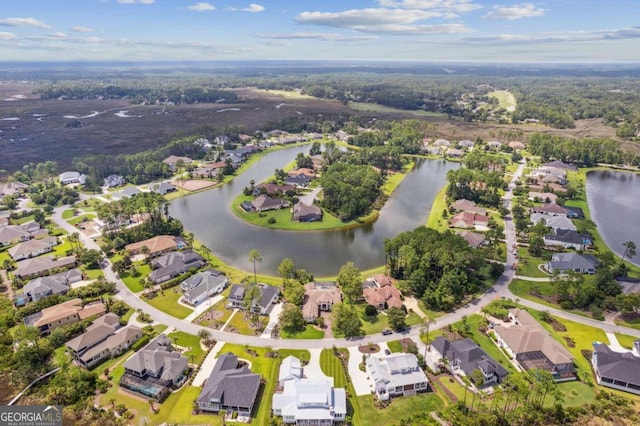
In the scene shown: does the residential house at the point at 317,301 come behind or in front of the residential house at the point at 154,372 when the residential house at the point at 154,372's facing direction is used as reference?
in front

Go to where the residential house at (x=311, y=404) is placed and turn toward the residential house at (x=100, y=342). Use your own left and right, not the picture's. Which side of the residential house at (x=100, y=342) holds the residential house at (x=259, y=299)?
right

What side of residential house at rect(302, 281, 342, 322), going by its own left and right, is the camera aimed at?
front

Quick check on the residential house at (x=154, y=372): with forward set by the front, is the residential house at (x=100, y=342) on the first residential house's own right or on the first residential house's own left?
on the first residential house's own left

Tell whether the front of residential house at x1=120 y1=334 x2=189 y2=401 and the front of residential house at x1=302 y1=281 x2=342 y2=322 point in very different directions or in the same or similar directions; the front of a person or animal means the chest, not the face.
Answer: very different directions

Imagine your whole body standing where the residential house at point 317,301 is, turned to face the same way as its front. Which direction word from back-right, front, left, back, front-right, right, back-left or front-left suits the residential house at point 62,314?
right

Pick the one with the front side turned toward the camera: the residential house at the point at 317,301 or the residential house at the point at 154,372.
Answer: the residential house at the point at 317,301

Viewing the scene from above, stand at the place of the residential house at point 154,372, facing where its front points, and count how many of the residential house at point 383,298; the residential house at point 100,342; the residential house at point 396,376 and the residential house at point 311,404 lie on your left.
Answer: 1

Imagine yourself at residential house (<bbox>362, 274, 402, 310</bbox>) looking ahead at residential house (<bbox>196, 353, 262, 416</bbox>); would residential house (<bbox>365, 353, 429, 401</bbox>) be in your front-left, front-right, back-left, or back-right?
front-left

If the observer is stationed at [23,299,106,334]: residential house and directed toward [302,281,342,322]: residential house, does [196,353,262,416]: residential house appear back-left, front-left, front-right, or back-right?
front-right

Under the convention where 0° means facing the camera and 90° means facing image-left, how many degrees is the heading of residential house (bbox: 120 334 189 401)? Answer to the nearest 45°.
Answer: approximately 225°

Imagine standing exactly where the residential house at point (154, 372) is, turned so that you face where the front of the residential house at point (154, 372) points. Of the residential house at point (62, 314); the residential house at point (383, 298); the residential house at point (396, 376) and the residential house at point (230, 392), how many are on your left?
1

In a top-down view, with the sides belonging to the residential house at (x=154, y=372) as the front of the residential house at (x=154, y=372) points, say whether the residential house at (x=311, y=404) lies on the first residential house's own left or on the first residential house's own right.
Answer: on the first residential house's own right
